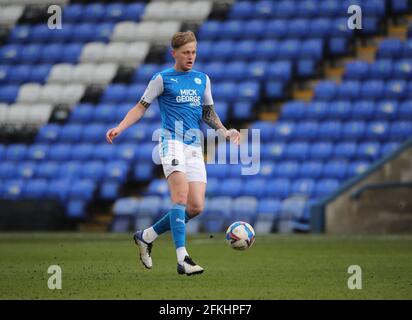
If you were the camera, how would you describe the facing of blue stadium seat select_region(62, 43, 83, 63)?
facing the viewer and to the left of the viewer

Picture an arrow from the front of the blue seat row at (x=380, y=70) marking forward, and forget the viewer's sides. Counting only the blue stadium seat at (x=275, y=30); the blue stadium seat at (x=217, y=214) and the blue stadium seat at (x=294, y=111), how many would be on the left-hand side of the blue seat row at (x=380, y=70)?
0

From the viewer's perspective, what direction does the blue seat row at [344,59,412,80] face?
toward the camera

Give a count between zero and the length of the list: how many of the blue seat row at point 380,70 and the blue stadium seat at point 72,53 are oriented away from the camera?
0

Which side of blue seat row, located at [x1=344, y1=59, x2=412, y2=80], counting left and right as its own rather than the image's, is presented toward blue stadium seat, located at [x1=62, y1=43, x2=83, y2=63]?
right

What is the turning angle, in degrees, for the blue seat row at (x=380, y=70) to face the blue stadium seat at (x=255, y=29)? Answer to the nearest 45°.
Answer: approximately 90° to its right

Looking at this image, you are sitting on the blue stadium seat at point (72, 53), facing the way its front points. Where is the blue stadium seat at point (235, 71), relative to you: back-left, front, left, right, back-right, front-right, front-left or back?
left

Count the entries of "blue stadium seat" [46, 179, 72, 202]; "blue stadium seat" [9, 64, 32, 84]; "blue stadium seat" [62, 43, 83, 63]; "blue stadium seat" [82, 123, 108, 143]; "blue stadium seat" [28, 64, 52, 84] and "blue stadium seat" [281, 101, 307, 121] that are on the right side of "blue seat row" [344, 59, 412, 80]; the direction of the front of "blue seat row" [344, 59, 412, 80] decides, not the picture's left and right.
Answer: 6

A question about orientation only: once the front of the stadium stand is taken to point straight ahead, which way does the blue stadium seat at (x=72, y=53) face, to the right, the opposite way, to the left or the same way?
the same way

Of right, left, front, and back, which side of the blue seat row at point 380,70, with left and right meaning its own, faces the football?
front

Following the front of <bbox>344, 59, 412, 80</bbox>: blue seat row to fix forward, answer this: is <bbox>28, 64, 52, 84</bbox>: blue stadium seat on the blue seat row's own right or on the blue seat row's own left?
on the blue seat row's own right

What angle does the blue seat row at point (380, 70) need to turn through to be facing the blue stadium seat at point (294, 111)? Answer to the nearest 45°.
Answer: approximately 90° to its right

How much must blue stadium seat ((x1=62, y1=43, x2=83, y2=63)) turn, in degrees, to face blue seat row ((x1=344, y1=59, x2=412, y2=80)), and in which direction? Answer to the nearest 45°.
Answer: approximately 90° to its left
